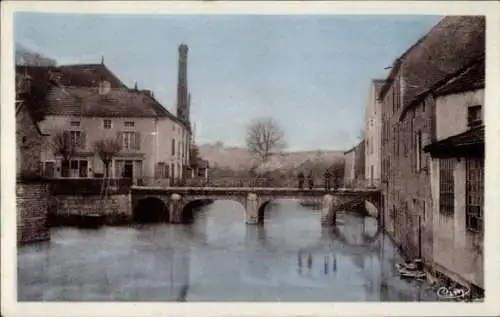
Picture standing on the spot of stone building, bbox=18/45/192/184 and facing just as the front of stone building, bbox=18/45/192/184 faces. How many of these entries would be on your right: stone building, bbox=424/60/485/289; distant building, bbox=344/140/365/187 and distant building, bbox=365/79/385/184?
0

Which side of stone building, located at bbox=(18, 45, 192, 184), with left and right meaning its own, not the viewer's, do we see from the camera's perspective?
front

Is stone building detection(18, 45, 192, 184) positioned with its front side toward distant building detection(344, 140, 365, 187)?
no

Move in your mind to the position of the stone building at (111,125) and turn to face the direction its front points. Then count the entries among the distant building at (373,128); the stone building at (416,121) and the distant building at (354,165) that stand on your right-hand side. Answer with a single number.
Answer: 0
